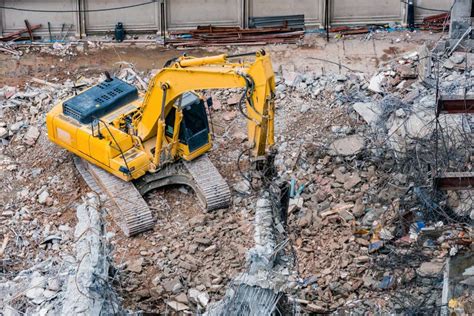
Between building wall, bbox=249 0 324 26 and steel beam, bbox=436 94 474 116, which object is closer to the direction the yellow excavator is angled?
the steel beam

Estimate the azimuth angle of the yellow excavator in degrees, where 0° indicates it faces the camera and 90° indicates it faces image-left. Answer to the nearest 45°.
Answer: approximately 315°

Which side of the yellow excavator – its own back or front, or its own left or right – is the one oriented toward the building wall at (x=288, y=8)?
left

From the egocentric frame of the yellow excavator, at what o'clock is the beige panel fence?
The beige panel fence is roughly at 8 o'clock from the yellow excavator.

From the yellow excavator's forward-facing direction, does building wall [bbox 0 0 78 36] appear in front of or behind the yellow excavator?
behind

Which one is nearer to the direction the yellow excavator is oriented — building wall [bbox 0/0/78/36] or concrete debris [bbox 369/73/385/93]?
the concrete debris

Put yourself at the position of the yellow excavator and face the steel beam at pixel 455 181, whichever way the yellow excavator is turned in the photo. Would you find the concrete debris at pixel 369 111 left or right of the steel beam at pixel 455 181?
left

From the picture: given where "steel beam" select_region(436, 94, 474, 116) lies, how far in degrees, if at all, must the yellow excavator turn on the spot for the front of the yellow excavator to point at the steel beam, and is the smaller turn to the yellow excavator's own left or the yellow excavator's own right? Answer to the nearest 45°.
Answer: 0° — it already faces it

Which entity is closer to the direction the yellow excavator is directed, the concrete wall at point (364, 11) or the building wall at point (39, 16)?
the concrete wall

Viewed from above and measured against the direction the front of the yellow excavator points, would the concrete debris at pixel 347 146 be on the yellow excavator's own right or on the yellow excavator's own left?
on the yellow excavator's own left

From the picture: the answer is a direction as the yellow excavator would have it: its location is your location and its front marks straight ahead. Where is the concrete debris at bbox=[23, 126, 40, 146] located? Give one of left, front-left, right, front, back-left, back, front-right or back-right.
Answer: back
